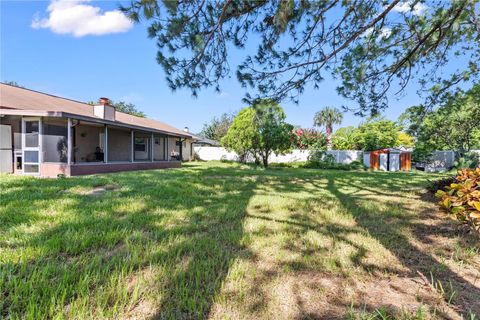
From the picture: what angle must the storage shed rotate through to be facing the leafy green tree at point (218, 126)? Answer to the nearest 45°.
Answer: approximately 90° to its right

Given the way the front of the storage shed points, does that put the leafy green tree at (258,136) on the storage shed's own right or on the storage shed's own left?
on the storage shed's own right

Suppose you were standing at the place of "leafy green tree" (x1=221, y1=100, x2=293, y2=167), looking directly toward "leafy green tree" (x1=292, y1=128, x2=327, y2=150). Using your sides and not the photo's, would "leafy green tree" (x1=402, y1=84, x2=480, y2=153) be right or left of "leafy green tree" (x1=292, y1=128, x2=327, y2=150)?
right

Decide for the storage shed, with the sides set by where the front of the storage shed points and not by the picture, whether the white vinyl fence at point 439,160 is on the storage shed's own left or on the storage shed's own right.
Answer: on the storage shed's own left

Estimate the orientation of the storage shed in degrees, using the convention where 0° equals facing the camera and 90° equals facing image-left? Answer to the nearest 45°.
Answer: approximately 0°

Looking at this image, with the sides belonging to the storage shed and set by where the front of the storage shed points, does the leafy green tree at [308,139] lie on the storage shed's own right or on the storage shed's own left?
on the storage shed's own right

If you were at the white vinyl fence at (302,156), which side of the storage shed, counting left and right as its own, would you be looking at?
right

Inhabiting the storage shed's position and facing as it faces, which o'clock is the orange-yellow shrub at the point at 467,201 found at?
The orange-yellow shrub is roughly at 12 o'clock from the storage shed.

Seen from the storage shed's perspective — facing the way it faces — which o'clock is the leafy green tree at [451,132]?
The leafy green tree is roughly at 9 o'clock from the storage shed.

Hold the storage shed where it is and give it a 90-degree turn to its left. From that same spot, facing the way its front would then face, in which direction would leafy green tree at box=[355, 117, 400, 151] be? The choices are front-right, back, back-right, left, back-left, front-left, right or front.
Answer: left
